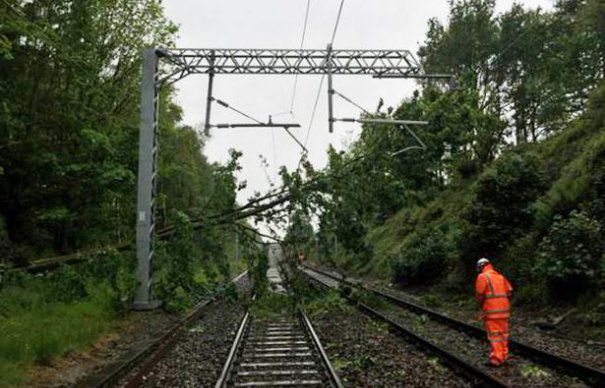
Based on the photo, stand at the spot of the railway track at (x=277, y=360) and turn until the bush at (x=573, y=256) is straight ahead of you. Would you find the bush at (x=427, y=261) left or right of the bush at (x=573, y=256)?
left

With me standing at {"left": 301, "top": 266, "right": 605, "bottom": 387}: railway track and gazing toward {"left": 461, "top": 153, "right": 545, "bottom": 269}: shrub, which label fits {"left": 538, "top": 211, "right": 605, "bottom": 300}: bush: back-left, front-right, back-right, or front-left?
front-right

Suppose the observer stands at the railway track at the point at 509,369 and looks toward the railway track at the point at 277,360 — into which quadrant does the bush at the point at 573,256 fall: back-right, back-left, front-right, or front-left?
back-right

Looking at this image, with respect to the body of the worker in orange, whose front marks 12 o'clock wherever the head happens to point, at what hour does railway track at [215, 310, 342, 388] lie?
The railway track is roughly at 10 o'clock from the worker in orange.

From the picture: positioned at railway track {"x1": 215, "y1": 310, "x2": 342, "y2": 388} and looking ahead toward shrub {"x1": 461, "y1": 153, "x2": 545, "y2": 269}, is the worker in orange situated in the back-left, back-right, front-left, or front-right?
front-right

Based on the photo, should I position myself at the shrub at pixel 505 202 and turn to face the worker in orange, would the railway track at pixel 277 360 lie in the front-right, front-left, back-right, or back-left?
front-right

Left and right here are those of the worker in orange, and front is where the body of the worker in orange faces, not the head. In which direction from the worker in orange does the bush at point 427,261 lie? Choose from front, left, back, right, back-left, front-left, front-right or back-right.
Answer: front-right

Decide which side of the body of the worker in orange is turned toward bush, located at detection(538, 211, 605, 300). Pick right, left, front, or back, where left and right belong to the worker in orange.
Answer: right
